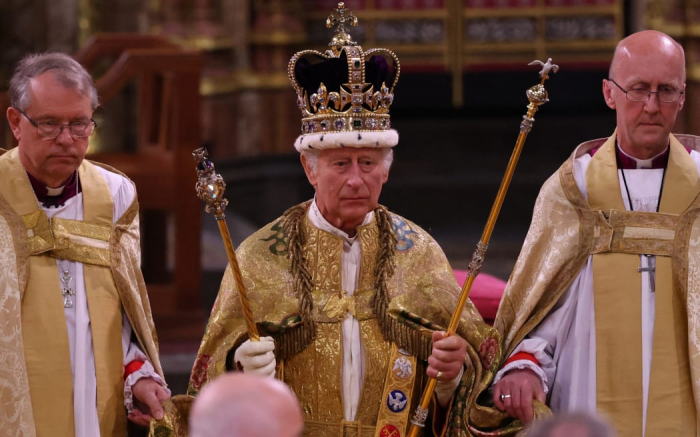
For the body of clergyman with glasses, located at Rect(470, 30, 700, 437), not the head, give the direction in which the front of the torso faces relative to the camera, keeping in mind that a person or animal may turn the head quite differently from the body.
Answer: toward the camera

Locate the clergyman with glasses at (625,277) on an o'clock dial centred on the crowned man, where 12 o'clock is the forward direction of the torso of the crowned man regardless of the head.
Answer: The clergyman with glasses is roughly at 9 o'clock from the crowned man.

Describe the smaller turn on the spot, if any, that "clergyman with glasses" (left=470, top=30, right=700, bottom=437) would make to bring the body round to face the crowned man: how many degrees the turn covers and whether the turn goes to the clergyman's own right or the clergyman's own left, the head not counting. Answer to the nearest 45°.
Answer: approximately 90° to the clergyman's own right

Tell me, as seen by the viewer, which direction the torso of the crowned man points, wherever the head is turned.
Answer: toward the camera

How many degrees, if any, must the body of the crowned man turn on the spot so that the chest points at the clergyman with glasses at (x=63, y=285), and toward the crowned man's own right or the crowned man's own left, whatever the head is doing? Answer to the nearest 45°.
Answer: approximately 90° to the crowned man's own right

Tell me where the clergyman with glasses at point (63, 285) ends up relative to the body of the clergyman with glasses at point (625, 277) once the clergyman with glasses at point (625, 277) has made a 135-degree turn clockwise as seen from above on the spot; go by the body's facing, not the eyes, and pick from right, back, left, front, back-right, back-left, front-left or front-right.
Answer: front-left

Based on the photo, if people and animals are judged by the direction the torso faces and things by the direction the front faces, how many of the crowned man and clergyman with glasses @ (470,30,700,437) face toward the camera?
2
